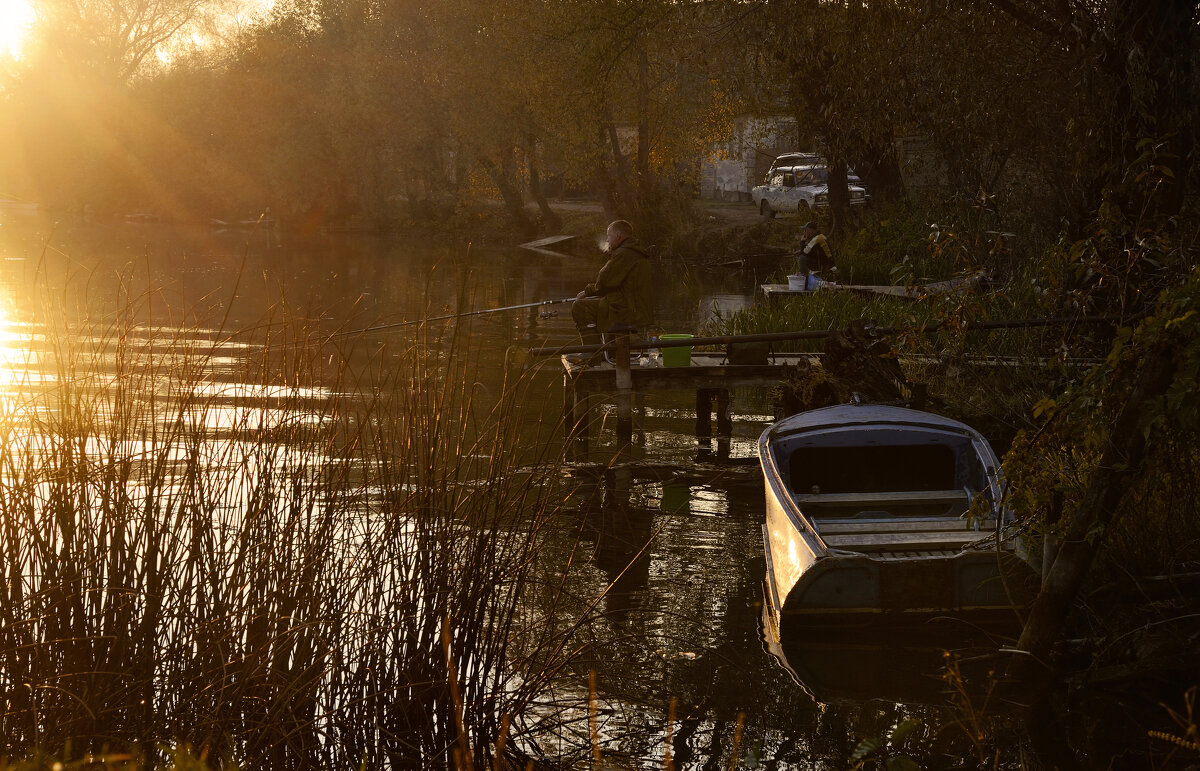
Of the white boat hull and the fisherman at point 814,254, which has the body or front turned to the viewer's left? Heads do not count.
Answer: the fisherman

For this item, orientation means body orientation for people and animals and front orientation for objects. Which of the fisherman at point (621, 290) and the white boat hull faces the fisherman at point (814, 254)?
the white boat hull

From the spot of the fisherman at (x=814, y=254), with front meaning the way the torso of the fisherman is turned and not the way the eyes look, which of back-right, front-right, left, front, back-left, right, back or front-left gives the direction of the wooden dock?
left

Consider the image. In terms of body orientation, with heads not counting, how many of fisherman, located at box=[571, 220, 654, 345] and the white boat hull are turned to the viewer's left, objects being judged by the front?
1

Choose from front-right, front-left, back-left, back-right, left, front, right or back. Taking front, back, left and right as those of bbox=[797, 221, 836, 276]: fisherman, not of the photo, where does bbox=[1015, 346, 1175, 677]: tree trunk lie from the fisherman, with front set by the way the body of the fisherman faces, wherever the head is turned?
left

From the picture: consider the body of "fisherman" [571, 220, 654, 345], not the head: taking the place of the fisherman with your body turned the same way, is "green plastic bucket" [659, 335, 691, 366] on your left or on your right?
on your left

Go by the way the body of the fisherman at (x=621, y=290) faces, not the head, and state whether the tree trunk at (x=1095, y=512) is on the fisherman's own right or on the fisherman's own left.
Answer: on the fisherman's own left

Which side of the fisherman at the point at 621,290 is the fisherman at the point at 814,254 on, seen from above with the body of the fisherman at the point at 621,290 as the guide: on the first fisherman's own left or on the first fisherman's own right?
on the first fisherman's own right

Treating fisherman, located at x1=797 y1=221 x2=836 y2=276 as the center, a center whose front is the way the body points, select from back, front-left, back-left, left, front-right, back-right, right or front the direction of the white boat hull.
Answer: left

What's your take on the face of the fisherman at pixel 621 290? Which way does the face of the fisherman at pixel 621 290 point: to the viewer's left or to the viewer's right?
to the viewer's left

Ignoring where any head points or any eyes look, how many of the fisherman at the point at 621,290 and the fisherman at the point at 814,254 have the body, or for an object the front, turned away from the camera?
0

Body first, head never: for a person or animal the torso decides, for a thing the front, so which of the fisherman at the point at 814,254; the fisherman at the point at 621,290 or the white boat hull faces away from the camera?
the white boat hull

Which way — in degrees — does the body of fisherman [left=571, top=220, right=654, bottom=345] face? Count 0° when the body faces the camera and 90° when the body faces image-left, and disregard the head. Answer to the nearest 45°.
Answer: approximately 90°

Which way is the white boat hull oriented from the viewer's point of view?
away from the camera

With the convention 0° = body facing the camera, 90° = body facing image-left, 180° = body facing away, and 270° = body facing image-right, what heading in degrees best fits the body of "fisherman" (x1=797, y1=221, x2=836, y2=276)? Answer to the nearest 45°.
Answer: approximately 90°
